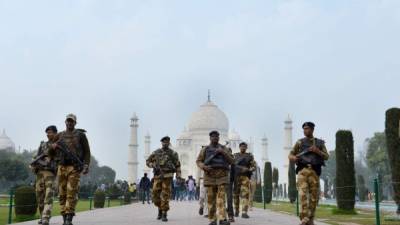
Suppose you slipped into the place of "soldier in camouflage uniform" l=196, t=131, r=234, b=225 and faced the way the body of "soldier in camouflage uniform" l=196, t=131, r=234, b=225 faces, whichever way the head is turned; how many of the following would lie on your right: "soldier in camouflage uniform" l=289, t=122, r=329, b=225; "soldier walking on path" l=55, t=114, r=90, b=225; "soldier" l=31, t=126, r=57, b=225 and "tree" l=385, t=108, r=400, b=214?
2

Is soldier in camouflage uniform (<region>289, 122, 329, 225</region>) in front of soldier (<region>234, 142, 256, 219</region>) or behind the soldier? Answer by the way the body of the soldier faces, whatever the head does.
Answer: in front

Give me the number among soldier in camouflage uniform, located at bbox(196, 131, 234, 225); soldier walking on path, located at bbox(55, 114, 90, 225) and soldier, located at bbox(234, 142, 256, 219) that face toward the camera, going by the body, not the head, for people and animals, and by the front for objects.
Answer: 3

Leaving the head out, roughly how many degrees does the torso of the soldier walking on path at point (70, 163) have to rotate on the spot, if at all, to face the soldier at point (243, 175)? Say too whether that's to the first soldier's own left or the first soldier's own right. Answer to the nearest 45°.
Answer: approximately 135° to the first soldier's own left

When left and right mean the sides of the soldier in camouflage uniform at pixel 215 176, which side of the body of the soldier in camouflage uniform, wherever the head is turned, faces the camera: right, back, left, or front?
front

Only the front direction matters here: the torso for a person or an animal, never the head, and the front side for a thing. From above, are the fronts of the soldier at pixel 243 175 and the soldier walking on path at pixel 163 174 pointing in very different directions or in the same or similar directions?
same or similar directions

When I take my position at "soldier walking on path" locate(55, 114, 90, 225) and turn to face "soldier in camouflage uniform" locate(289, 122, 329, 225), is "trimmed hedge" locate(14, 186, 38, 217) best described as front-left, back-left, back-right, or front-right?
back-left

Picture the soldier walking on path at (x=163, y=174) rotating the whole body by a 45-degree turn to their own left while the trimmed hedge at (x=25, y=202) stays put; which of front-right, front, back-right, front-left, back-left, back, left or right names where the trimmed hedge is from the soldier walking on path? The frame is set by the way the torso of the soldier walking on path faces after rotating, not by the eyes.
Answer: back

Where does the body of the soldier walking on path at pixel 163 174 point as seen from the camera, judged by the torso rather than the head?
toward the camera

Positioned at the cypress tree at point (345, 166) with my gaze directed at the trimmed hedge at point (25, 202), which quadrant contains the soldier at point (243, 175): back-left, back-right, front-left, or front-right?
front-left

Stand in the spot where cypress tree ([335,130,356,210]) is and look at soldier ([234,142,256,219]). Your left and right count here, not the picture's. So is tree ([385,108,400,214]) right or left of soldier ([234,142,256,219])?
left
